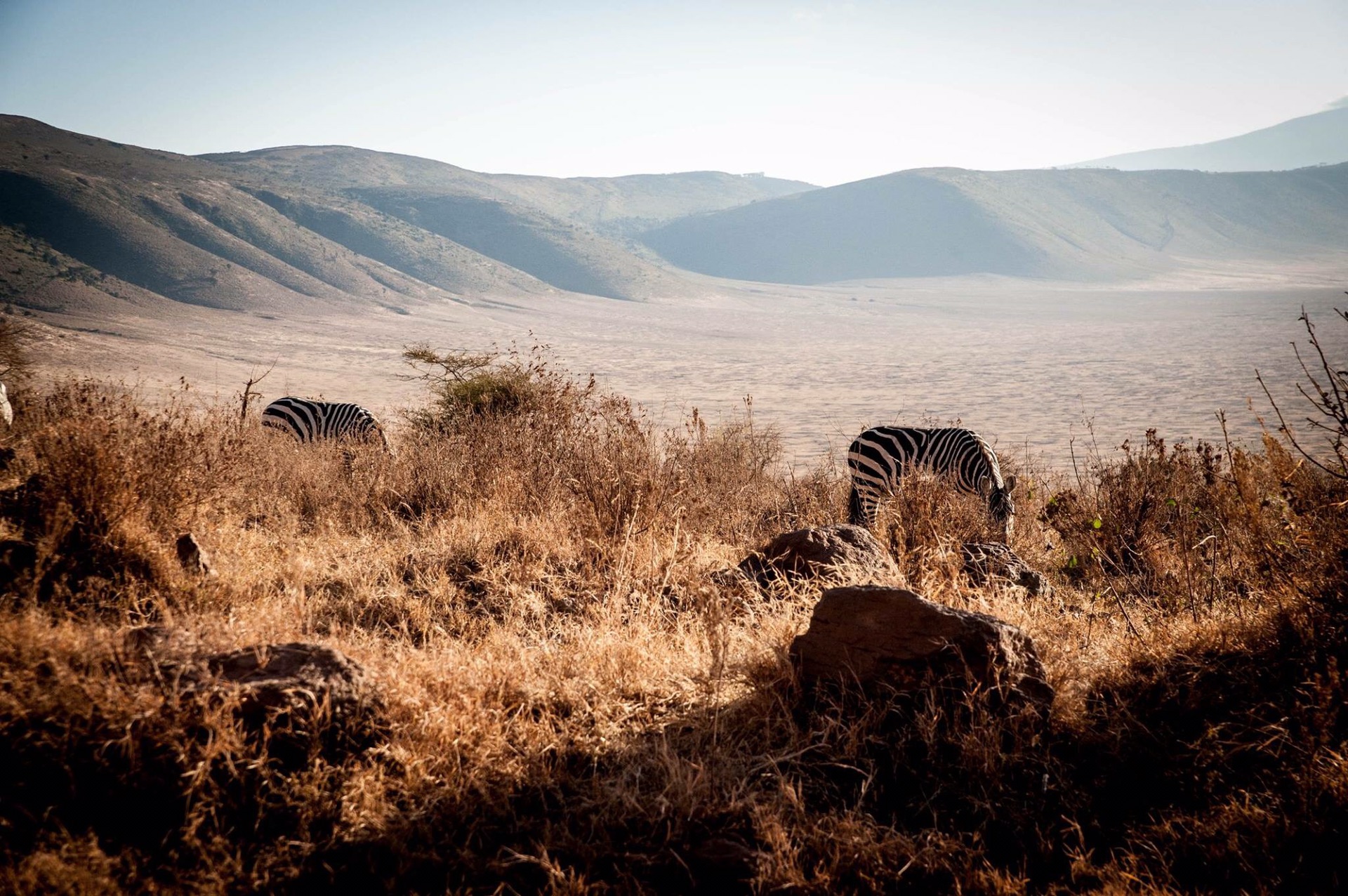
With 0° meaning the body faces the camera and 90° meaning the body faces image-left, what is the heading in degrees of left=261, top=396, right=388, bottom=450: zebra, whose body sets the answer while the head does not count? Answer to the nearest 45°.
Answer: approximately 270°

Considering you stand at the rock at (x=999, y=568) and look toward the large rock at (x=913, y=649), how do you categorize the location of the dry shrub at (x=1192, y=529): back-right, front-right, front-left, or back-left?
back-left

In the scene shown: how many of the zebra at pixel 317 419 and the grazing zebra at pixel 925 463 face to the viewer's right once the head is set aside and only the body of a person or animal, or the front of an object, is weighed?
2

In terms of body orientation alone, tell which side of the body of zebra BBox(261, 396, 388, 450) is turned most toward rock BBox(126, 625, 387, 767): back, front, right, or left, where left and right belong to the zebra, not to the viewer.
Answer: right

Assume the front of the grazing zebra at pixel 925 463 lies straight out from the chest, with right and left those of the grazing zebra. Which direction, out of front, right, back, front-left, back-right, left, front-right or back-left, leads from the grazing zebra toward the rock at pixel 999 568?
right

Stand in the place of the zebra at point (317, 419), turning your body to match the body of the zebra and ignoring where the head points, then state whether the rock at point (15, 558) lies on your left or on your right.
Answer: on your right

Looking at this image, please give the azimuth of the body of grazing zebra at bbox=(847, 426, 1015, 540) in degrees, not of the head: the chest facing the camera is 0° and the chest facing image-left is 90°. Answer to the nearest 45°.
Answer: approximately 270°

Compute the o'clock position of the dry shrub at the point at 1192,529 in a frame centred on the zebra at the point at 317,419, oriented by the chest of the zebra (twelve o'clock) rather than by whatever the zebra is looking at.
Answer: The dry shrub is roughly at 2 o'clock from the zebra.

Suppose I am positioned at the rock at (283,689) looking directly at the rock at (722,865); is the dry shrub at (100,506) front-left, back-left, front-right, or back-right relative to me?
back-left

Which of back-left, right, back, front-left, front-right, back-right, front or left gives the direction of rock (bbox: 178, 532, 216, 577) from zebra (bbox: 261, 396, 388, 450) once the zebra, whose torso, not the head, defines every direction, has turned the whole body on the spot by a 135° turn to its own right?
front-left

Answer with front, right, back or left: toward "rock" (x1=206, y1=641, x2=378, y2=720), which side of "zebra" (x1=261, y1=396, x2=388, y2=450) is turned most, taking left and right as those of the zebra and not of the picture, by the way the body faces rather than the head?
right

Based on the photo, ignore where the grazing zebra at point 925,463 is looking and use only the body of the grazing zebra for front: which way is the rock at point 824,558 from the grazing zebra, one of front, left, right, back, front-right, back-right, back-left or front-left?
right

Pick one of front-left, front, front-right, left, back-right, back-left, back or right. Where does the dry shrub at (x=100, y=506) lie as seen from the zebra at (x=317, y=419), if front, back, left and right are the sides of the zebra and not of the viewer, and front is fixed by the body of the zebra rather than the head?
right

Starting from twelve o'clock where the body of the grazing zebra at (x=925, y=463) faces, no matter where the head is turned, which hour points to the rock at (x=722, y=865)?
The rock is roughly at 3 o'clock from the grazing zebra.
